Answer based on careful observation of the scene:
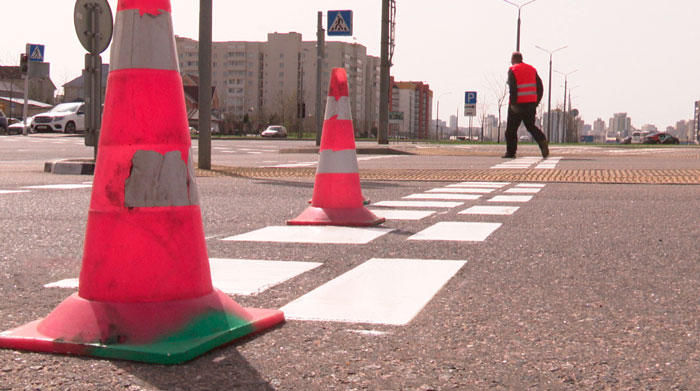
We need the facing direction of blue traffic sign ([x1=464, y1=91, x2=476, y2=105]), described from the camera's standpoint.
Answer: facing the viewer

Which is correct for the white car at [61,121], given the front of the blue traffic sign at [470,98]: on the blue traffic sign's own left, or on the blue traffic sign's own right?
on the blue traffic sign's own right

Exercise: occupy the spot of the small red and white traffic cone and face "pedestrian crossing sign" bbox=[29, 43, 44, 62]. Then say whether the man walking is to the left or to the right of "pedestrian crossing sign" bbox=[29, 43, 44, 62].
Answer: right

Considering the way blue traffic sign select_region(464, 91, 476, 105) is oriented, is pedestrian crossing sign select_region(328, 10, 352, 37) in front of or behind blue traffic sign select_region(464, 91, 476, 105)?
in front

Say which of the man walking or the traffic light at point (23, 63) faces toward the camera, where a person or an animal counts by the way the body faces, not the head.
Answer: the traffic light

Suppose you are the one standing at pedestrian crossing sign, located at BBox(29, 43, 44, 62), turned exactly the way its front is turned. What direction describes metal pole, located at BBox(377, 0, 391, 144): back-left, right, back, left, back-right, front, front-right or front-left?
front-left

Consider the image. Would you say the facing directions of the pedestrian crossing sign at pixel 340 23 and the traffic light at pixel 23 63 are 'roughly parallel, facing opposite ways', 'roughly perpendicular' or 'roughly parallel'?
roughly parallel

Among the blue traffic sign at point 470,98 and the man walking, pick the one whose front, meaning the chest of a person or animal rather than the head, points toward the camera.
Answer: the blue traffic sign

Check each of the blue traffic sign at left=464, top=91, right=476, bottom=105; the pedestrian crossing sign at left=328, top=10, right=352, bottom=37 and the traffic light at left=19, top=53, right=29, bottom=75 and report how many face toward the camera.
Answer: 3

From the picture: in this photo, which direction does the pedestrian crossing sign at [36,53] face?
toward the camera
